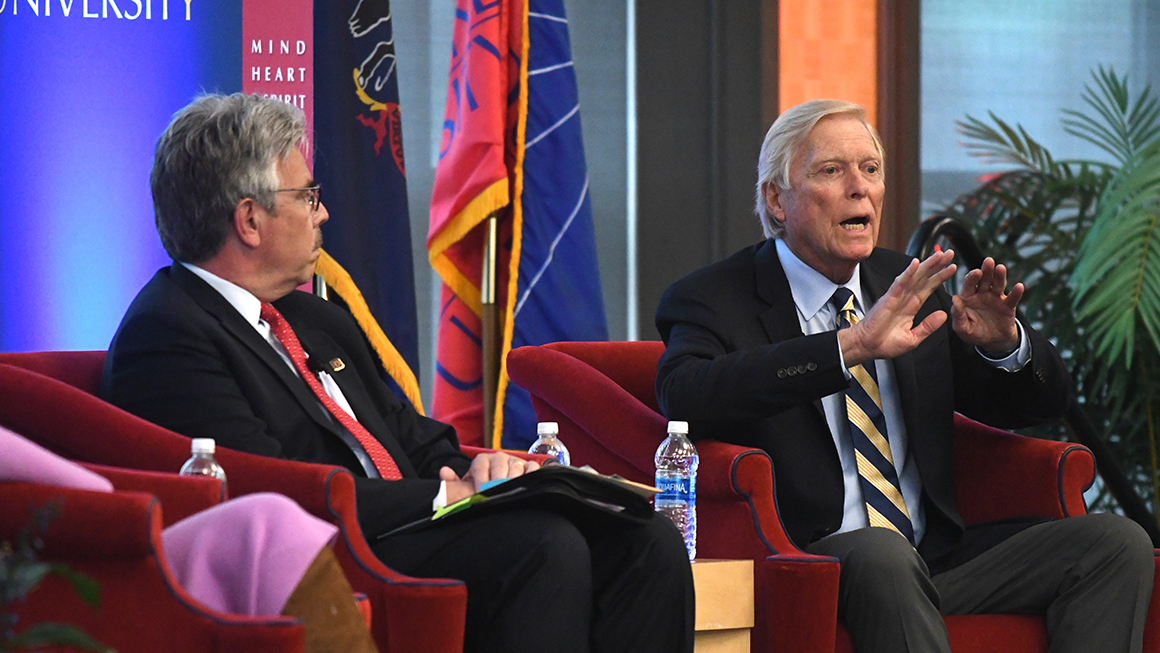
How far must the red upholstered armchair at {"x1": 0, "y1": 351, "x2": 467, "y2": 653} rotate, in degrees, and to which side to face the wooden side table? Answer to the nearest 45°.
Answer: approximately 45° to its left

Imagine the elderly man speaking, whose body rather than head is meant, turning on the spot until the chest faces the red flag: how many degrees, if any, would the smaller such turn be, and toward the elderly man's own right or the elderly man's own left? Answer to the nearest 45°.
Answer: approximately 180°

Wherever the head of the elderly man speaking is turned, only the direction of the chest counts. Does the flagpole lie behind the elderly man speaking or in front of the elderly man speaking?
behind

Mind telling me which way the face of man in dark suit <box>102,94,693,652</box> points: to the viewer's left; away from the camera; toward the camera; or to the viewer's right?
to the viewer's right

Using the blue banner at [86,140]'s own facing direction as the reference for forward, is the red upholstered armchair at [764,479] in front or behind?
in front

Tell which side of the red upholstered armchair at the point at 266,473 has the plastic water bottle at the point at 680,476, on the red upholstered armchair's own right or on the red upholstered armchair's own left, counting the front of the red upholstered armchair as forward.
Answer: on the red upholstered armchair's own left

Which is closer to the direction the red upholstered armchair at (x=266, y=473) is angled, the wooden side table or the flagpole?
the wooden side table

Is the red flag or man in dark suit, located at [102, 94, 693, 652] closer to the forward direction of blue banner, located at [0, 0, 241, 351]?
the man in dark suit

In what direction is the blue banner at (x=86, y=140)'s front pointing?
toward the camera

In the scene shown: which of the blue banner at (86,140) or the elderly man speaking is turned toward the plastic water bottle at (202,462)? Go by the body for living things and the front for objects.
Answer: the blue banner

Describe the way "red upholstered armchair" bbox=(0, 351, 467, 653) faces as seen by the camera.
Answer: facing the viewer and to the right of the viewer

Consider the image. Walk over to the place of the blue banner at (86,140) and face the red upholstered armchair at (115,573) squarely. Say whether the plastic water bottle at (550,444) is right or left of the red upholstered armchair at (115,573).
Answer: left
